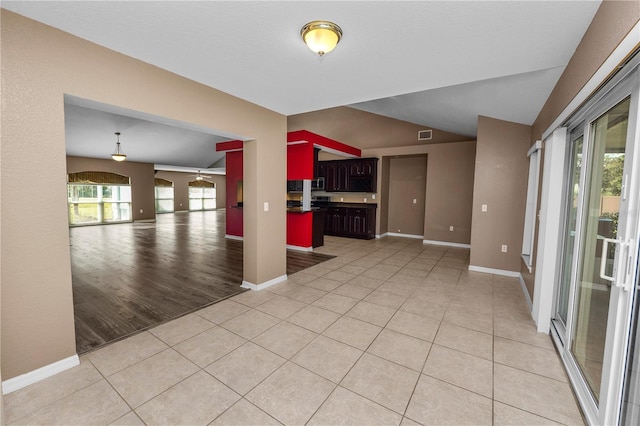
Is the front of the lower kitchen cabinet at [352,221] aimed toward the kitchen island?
yes

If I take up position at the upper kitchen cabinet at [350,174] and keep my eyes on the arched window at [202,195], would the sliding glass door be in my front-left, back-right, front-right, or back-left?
back-left

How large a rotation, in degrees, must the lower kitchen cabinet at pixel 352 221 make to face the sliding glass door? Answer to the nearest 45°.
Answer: approximately 45° to its left

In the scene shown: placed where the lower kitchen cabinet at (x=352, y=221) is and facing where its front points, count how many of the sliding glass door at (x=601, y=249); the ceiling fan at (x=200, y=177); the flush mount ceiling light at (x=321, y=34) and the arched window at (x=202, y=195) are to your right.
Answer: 2

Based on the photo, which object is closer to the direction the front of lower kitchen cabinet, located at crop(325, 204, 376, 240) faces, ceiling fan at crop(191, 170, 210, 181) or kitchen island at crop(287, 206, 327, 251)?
the kitchen island

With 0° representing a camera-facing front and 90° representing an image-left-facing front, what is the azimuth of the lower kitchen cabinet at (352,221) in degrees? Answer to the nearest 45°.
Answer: approximately 45°

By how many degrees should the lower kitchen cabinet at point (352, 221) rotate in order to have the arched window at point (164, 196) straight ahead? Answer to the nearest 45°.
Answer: approximately 90° to its right

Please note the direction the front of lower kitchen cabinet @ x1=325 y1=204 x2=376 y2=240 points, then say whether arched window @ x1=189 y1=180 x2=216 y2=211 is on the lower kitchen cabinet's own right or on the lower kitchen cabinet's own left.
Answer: on the lower kitchen cabinet's own right

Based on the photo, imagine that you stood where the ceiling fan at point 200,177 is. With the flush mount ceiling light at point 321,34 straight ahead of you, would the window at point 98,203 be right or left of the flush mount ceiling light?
right
